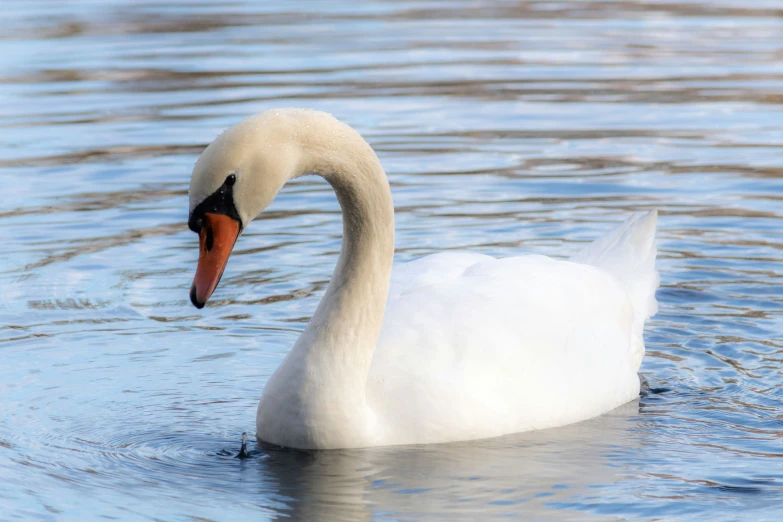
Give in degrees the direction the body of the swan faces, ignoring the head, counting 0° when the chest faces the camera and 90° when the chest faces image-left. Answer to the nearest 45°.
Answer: approximately 45°
